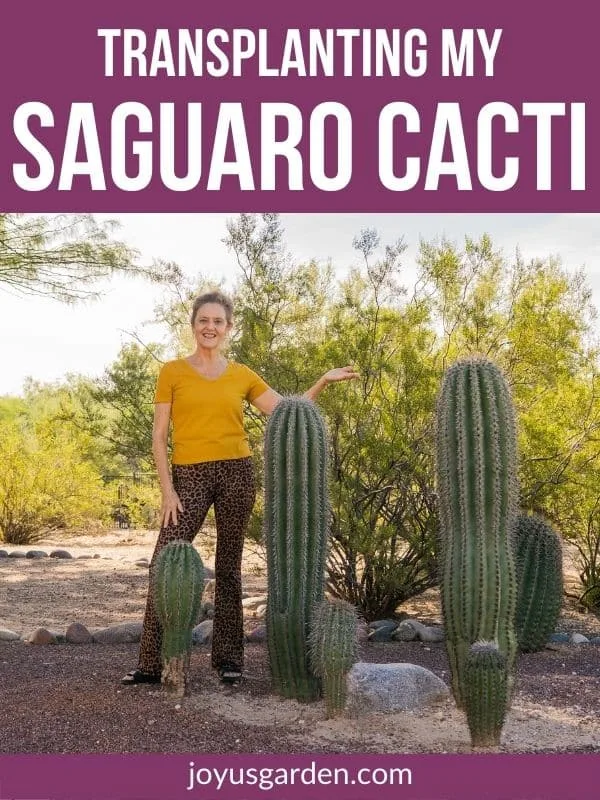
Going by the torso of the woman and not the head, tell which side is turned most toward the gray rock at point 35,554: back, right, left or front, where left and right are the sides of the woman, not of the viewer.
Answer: back

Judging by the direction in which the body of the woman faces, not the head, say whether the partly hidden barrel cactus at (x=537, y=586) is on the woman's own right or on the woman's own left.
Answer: on the woman's own left

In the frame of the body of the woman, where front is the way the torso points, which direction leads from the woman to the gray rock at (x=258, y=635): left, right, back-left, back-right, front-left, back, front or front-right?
back

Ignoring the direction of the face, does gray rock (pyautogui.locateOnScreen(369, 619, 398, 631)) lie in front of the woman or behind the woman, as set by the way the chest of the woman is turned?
behind

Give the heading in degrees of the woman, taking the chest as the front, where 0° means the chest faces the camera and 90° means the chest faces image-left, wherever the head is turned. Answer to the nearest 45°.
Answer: approximately 0°

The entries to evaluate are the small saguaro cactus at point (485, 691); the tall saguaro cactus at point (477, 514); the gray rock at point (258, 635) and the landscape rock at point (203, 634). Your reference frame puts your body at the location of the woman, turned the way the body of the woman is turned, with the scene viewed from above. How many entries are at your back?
2

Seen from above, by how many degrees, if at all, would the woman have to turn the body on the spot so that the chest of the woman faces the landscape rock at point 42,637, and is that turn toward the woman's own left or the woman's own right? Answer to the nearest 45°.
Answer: approximately 135° to the woman's own right
